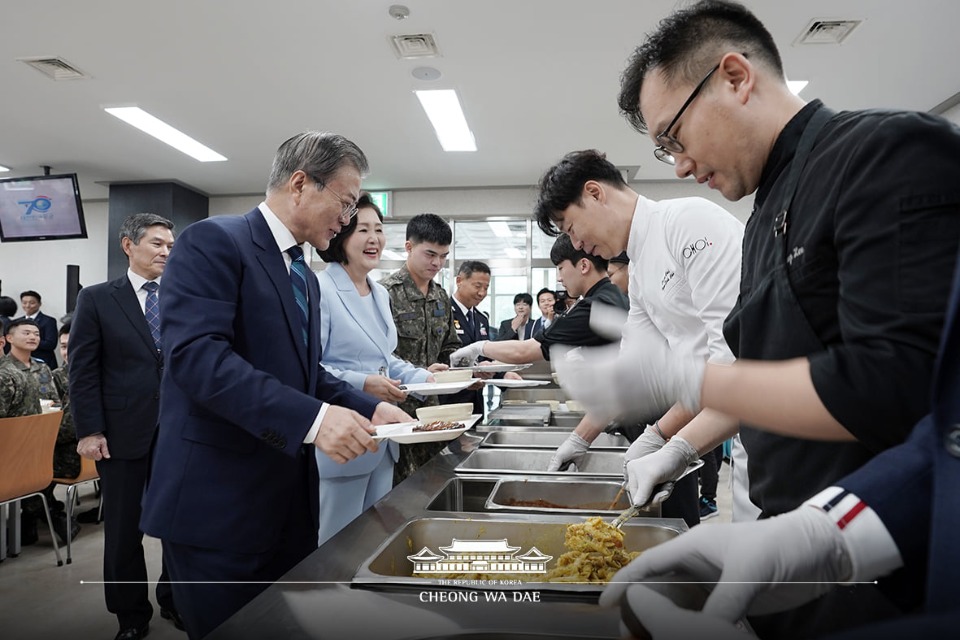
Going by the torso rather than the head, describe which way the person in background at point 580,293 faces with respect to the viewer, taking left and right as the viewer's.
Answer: facing to the left of the viewer

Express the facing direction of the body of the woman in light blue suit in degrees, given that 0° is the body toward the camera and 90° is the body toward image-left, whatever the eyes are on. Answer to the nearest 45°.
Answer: approximately 315°

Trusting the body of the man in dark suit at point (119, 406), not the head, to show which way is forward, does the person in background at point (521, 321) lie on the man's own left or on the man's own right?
on the man's own left

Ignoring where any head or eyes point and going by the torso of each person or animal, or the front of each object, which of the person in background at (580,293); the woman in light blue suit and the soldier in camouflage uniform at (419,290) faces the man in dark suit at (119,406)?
the person in background

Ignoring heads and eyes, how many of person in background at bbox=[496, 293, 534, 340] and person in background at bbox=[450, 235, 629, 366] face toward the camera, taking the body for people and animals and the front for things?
1

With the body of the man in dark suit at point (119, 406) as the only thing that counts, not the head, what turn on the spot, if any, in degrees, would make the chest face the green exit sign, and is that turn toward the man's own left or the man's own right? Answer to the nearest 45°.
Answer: approximately 90° to the man's own left

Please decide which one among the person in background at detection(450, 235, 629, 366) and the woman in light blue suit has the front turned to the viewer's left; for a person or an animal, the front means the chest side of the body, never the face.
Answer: the person in background

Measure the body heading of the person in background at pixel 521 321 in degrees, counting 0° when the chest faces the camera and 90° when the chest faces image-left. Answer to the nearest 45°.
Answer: approximately 0°
